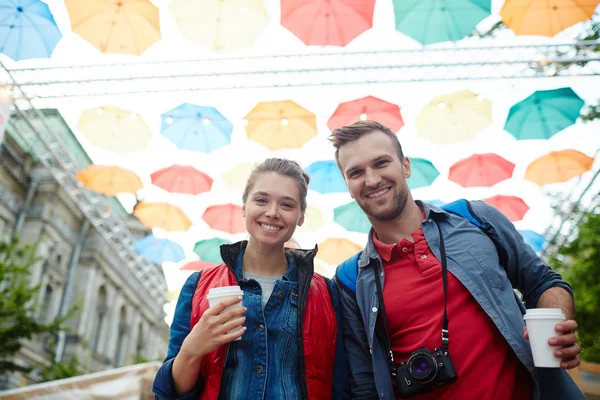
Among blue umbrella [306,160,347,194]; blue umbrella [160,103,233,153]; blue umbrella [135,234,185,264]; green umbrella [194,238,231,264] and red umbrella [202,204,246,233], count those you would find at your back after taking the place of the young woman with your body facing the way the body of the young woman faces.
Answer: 5

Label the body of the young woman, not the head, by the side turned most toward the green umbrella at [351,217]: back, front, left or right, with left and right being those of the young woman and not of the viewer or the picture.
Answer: back

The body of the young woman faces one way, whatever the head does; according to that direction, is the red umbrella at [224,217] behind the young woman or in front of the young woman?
behind

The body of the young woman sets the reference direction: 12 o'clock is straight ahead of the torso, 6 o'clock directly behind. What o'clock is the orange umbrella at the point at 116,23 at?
The orange umbrella is roughly at 5 o'clock from the young woman.

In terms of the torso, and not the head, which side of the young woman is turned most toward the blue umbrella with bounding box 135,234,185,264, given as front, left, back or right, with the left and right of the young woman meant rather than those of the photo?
back

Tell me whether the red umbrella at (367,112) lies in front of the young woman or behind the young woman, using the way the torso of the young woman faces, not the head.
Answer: behind

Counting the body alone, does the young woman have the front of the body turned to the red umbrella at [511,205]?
no

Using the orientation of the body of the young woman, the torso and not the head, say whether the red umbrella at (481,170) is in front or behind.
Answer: behind

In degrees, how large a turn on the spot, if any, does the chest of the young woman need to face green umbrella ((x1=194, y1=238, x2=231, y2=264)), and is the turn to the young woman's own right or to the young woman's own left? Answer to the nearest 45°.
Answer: approximately 180°

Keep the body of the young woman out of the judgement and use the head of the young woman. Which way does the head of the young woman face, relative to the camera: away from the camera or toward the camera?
toward the camera

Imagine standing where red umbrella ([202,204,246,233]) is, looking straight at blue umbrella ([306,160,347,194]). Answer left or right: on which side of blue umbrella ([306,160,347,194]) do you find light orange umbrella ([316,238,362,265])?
left

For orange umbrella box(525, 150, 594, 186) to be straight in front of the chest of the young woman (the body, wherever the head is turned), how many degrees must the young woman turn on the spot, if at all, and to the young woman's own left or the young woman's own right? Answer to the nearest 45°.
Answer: approximately 135° to the young woman's own left

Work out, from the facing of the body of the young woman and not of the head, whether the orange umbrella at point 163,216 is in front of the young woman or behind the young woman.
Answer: behind

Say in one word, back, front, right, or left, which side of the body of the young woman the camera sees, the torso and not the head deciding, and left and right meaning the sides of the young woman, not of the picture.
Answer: front

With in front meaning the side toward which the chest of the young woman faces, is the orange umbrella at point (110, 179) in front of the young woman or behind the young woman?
behind

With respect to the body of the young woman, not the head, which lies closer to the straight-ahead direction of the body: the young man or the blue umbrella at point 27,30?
the young man

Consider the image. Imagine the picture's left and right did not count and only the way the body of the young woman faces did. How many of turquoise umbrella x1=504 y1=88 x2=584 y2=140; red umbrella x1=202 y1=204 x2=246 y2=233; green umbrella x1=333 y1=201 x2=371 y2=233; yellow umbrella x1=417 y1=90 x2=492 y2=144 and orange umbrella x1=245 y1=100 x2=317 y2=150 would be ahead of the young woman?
0

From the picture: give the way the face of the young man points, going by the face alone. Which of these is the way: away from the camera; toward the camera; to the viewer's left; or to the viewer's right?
toward the camera

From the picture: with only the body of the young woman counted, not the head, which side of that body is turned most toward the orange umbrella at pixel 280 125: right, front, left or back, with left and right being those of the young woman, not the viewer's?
back

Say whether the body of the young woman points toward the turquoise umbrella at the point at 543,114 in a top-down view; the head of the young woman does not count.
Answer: no

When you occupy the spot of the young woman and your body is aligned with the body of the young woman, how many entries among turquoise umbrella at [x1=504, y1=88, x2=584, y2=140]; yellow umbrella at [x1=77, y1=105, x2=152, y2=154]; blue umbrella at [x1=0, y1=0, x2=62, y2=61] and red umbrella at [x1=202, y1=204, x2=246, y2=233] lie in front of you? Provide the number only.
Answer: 0
